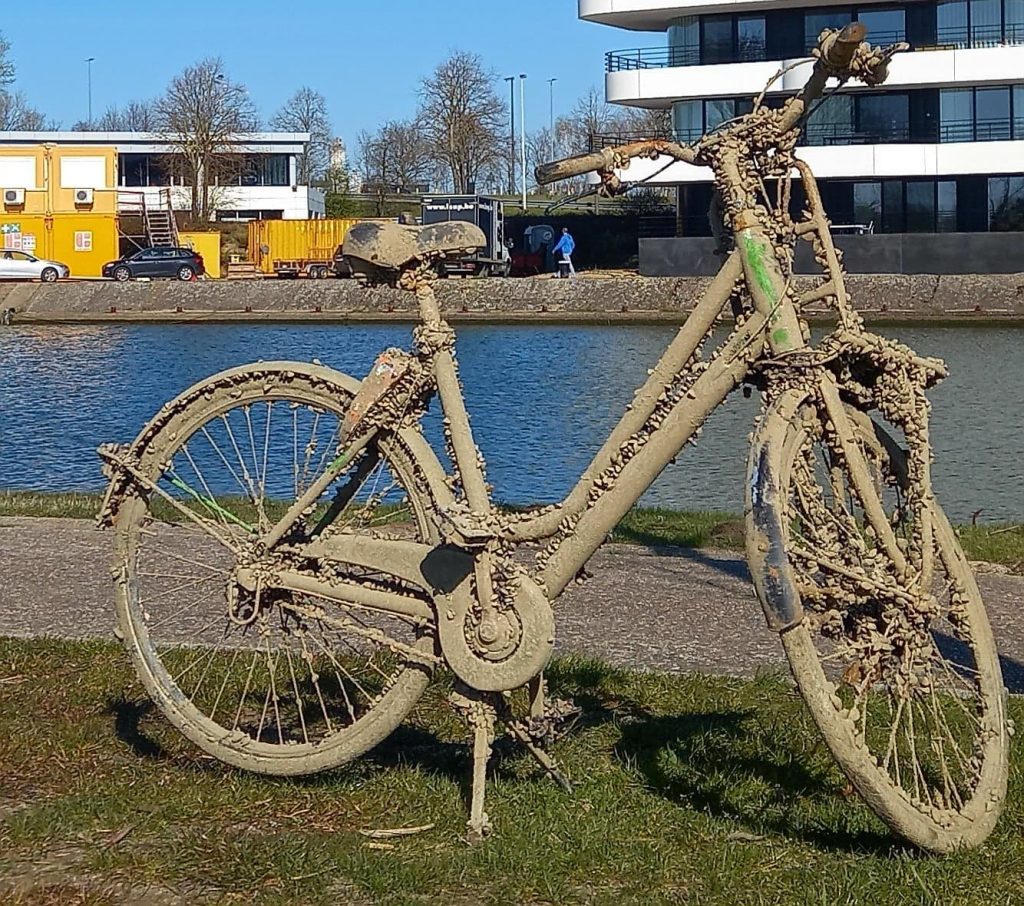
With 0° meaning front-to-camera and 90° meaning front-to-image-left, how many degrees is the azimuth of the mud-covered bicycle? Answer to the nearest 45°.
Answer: approximately 315°
